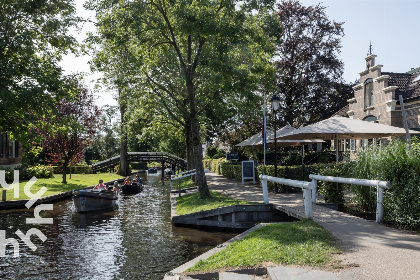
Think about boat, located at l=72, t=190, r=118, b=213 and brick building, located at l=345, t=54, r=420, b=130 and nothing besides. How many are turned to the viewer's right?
0

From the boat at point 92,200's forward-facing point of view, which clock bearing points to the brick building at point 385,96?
The brick building is roughly at 7 o'clock from the boat.

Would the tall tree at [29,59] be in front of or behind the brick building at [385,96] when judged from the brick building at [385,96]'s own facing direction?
in front

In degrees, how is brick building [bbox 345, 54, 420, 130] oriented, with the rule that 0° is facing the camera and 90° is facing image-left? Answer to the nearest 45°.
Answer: approximately 45°

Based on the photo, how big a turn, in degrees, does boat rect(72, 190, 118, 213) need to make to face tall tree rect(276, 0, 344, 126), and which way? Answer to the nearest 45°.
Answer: approximately 180°

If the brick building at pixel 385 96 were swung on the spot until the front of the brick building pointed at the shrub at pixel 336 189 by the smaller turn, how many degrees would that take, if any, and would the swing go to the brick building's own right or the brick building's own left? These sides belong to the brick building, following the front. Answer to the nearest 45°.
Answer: approximately 45° to the brick building's own left

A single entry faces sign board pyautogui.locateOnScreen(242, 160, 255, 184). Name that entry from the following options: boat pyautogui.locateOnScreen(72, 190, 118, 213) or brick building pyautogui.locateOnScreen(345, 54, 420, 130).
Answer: the brick building

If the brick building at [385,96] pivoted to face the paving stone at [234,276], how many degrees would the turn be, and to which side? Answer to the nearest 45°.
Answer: approximately 45° to its left

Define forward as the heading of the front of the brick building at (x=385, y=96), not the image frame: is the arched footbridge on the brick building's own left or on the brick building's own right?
on the brick building's own right

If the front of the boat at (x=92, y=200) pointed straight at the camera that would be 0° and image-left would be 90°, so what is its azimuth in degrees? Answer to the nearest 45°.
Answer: approximately 45°

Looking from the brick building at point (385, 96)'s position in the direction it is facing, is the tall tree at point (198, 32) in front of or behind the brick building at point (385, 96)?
in front

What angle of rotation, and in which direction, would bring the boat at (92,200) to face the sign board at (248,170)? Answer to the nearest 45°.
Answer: approximately 135° to its left
